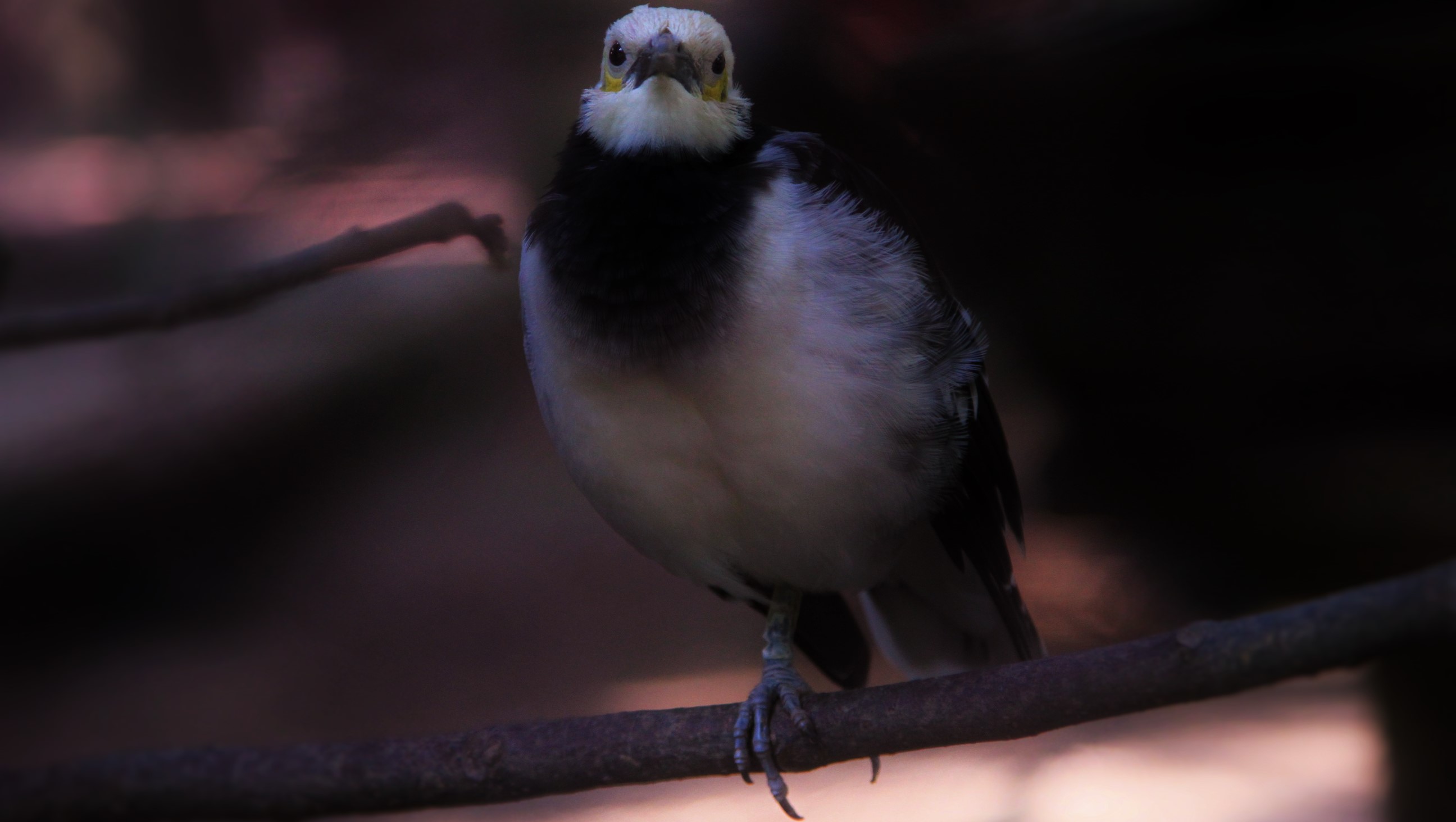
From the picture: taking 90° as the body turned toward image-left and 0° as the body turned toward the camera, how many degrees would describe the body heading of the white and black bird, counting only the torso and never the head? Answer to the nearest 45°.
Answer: approximately 45°
